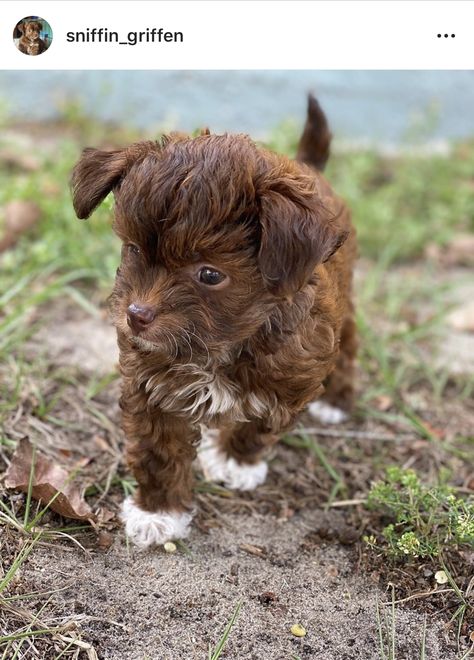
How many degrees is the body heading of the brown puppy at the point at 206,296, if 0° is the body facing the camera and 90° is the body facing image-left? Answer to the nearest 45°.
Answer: approximately 45°

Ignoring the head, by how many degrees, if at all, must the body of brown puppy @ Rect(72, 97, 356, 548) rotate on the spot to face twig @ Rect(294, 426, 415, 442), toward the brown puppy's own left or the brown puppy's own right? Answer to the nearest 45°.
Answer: approximately 180°

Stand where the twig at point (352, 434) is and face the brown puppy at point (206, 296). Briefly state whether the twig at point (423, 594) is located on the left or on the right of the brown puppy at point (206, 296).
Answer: left

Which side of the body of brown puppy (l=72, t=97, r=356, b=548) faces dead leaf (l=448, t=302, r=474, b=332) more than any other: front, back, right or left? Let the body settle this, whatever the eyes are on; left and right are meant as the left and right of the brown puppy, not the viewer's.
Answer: back
